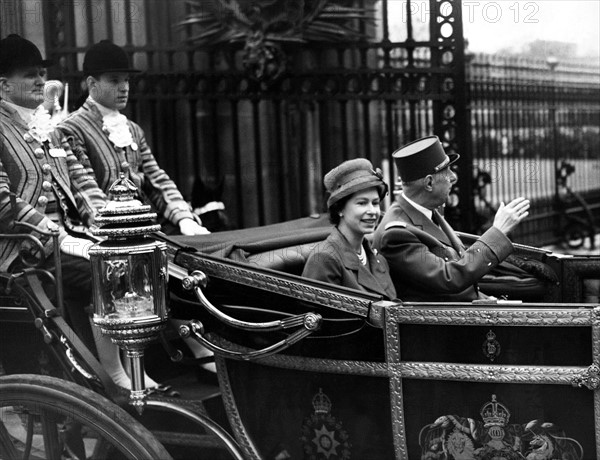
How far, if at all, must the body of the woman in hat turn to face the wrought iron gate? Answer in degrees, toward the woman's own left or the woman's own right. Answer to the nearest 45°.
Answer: approximately 135° to the woman's own left

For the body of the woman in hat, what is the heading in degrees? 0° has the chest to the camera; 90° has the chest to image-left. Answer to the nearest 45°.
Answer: approximately 315°

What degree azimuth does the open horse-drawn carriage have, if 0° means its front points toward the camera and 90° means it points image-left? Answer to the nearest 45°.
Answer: approximately 270°

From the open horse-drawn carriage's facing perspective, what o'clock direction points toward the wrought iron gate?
The wrought iron gate is roughly at 9 o'clock from the open horse-drawn carriage.

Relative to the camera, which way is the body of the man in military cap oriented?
to the viewer's right
